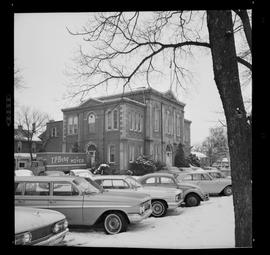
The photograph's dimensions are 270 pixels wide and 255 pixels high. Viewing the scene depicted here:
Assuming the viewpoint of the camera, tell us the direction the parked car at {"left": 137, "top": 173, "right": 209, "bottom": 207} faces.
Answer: facing to the right of the viewer

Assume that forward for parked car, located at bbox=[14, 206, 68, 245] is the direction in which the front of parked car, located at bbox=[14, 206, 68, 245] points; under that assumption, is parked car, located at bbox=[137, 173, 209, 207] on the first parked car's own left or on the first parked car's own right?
on the first parked car's own left
